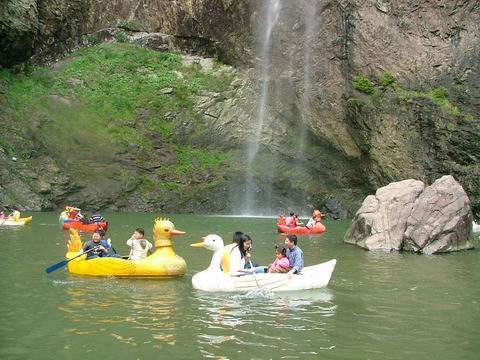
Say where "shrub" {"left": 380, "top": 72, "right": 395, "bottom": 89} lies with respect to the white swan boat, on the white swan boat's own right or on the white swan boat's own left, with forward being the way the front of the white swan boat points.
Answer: on the white swan boat's own right

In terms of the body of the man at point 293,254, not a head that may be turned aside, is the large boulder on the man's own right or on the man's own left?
on the man's own right

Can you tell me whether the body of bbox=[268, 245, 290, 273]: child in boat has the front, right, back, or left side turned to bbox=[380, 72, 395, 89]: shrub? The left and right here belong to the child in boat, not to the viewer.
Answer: right

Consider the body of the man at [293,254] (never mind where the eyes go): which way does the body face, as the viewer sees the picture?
to the viewer's left

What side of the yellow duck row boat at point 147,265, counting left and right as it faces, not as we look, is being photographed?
right

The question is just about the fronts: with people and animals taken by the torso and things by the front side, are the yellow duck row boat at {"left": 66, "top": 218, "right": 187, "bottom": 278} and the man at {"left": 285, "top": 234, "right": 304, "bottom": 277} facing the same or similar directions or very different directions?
very different directions

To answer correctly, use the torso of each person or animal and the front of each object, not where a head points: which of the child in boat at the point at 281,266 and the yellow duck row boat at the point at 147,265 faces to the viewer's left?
the child in boat

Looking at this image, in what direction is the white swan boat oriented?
to the viewer's left

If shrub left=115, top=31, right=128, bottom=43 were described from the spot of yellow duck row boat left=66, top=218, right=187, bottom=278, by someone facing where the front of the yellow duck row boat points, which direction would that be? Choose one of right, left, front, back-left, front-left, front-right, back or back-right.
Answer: left

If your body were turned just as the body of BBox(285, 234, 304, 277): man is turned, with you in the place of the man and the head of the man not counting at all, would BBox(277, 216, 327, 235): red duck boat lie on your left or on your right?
on your right

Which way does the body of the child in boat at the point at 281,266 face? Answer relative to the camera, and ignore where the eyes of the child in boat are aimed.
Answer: to the viewer's left
